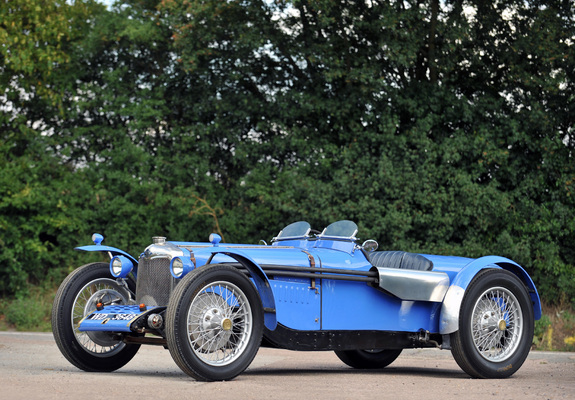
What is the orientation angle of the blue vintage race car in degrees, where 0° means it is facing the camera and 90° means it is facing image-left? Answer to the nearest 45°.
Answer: approximately 45°
